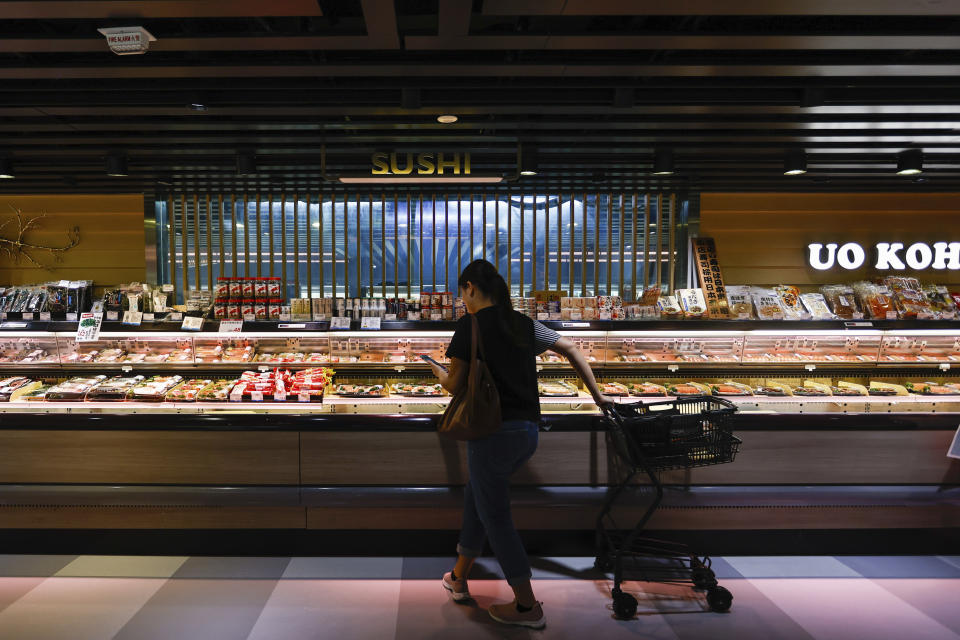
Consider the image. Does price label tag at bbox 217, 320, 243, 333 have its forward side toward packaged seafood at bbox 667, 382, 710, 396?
no

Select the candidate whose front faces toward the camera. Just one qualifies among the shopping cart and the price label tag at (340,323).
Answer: the price label tag

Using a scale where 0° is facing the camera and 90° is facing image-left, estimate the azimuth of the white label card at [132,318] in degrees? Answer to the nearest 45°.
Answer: approximately 0°

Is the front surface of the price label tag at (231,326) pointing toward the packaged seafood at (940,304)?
no

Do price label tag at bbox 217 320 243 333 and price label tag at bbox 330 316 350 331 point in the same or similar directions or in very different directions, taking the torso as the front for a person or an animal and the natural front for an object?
same or similar directions

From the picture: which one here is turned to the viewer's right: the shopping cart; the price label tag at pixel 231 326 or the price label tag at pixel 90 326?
the shopping cart

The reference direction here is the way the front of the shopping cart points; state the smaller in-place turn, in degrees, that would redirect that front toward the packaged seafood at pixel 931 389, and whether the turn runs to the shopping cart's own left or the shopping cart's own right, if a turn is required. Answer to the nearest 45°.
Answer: approximately 45° to the shopping cart's own left

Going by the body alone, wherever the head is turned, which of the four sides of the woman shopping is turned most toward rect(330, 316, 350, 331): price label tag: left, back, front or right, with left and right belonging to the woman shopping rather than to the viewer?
front

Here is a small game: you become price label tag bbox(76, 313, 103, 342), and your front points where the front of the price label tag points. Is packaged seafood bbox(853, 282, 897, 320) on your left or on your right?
on your left

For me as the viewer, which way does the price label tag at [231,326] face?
facing the viewer

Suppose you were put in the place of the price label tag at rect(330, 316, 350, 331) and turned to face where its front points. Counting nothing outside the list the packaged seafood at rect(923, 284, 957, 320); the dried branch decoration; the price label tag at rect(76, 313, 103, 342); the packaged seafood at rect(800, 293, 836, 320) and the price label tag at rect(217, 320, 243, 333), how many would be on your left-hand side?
2

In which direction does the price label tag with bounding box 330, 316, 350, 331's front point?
toward the camera

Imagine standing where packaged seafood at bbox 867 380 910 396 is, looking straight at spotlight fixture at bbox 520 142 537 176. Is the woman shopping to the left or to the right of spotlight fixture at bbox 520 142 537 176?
left

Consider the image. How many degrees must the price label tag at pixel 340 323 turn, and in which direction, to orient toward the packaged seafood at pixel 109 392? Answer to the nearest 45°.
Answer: approximately 90° to its right

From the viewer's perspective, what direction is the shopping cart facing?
to the viewer's right

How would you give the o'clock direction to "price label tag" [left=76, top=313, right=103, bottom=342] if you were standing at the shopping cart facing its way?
The price label tag is roughly at 6 o'clock from the shopping cart.
